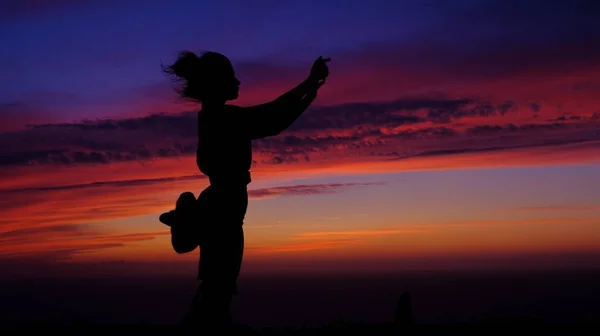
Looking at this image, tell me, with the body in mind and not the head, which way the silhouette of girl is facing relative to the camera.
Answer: to the viewer's right
